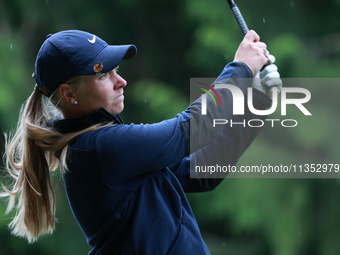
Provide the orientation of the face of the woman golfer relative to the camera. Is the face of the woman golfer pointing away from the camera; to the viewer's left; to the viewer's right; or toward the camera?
to the viewer's right

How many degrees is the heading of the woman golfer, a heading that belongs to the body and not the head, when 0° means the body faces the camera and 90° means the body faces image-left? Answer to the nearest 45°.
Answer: approximately 270°
